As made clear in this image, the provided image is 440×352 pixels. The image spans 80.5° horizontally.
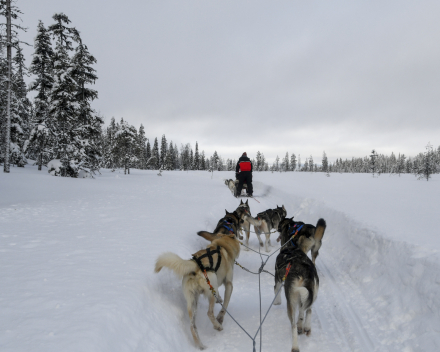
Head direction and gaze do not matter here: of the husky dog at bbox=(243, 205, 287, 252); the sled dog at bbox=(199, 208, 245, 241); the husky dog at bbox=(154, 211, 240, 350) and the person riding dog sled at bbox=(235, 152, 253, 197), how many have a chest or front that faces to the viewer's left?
0

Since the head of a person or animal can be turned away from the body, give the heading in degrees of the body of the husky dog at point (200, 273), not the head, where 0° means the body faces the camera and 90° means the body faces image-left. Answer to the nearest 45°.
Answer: approximately 225°

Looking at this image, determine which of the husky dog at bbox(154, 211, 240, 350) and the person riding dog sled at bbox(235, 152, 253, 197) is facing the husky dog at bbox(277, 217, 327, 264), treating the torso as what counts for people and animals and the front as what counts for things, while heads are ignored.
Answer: the husky dog at bbox(154, 211, 240, 350)

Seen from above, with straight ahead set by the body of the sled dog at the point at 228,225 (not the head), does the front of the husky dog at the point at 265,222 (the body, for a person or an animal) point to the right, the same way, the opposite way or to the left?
the same way

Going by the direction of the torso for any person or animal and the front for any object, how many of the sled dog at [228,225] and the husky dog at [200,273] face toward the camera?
0

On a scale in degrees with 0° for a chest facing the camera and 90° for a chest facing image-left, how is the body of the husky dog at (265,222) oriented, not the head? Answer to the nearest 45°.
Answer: approximately 225°

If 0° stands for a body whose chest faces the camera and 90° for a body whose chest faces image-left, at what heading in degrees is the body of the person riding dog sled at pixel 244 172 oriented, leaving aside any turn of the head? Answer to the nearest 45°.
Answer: approximately 180°

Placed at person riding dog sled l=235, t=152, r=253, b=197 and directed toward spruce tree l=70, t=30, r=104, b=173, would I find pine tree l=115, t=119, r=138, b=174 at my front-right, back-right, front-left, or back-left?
front-right

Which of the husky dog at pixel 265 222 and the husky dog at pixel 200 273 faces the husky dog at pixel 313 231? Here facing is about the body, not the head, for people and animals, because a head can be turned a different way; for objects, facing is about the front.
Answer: the husky dog at pixel 200 273

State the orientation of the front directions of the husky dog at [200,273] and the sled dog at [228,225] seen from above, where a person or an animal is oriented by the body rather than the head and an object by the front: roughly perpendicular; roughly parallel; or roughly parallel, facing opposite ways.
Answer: roughly parallel

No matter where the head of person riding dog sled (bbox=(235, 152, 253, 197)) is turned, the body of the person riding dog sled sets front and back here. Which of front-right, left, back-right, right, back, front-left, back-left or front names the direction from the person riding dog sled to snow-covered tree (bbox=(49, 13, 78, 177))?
left

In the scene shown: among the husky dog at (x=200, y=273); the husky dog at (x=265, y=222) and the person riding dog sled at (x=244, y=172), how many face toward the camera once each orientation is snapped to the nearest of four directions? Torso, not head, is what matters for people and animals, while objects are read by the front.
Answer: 0

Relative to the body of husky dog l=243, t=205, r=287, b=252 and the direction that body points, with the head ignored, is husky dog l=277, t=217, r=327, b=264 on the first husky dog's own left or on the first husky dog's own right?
on the first husky dog's own right

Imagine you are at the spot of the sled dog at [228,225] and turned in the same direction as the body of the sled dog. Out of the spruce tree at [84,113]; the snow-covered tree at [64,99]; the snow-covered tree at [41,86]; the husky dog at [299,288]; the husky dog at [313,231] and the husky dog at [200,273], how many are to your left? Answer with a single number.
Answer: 3
